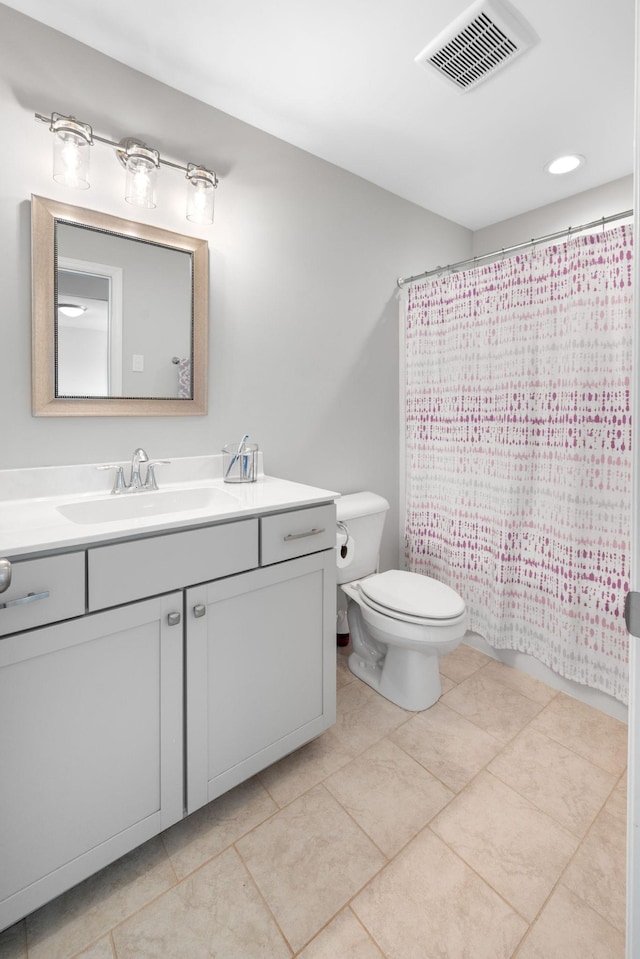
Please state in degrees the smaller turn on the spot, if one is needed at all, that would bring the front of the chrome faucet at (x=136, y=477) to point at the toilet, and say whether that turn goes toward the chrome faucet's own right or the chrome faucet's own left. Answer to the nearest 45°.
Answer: approximately 45° to the chrome faucet's own left

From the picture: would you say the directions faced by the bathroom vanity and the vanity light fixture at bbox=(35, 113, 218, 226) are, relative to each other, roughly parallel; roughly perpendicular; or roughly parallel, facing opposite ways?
roughly parallel

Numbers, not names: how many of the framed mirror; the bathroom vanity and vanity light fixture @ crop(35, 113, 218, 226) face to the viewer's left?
0

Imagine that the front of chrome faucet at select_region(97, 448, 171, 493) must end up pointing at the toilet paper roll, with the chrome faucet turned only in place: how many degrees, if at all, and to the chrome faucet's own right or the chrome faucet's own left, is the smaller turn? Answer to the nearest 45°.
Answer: approximately 45° to the chrome faucet's own left

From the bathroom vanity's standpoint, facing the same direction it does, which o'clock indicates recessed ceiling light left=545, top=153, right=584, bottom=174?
The recessed ceiling light is roughly at 10 o'clock from the bathroom vanity.

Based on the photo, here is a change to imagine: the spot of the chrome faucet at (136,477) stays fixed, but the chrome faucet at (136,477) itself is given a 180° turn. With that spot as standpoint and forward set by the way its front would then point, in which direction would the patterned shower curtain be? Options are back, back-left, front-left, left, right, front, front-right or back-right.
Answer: back-right

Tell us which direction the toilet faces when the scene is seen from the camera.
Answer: facing the viewer and to the right of the viewer

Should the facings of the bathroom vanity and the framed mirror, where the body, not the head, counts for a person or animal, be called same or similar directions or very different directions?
same or similar directions

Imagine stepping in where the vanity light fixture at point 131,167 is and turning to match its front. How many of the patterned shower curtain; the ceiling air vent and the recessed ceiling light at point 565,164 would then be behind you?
0

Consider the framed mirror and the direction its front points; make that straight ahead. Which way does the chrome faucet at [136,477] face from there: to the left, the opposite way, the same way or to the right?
the same way

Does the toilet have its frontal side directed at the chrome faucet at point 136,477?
no

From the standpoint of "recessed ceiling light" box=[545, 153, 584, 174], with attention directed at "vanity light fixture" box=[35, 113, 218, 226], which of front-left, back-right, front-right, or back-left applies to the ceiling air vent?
front-left

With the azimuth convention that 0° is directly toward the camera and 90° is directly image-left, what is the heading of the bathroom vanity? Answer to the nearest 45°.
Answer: approximately 315°
